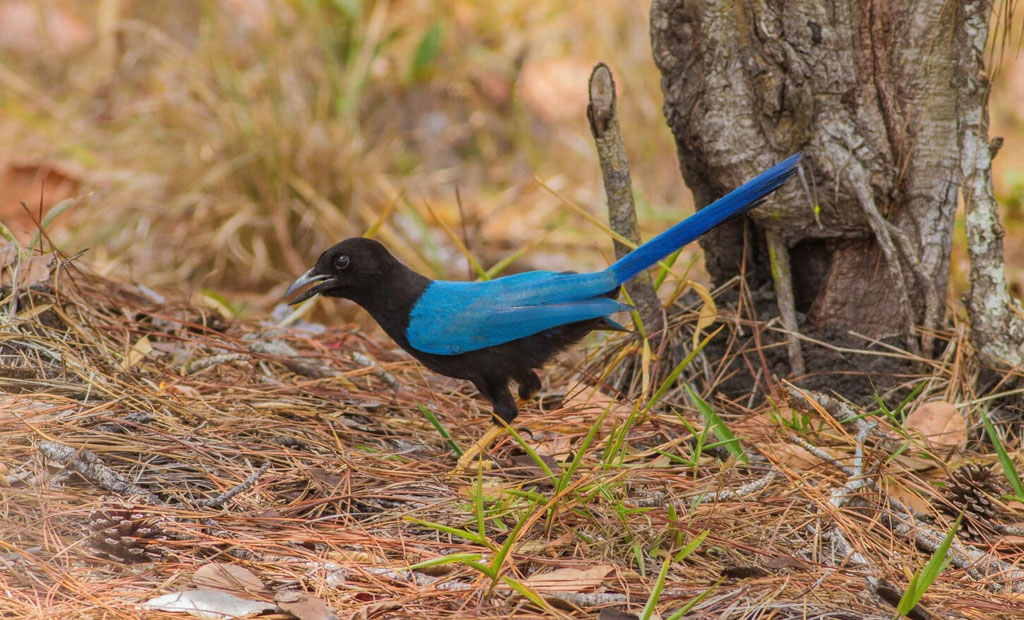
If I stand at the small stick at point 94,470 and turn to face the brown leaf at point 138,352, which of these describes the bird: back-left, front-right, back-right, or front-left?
front-right

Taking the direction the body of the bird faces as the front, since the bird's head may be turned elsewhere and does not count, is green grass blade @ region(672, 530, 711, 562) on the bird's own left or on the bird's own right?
on the bird's own left

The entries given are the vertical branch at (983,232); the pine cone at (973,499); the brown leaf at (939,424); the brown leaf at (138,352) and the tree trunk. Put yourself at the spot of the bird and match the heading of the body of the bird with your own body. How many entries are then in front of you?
1

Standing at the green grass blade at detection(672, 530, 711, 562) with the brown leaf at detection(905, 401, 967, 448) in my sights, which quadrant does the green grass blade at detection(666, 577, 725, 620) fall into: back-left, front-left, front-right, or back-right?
back-right

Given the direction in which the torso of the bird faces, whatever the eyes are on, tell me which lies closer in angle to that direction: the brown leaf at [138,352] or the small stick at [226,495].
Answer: the brown leaf

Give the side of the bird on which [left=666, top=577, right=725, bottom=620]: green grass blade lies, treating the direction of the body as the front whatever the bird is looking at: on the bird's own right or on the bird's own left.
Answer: on the bird's own left

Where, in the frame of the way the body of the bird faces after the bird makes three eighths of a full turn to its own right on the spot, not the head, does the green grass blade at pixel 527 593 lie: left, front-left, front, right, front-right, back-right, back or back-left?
back-right

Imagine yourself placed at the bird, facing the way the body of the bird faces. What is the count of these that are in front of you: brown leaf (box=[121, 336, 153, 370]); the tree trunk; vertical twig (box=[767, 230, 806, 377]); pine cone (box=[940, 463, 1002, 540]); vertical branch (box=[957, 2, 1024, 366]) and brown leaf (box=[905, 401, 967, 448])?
1

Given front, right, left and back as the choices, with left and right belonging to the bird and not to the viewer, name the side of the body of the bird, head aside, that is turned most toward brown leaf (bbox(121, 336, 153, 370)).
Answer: front

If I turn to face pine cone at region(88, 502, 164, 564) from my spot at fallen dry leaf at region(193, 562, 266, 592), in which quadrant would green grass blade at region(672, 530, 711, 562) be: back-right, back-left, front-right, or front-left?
back-right

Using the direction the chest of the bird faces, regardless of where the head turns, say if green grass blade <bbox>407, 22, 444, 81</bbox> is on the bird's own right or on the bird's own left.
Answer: on the bird's own right

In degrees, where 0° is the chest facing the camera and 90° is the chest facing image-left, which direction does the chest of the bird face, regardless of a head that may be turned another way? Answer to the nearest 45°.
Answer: approximately 90°

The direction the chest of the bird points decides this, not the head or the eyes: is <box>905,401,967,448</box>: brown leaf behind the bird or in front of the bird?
behind
